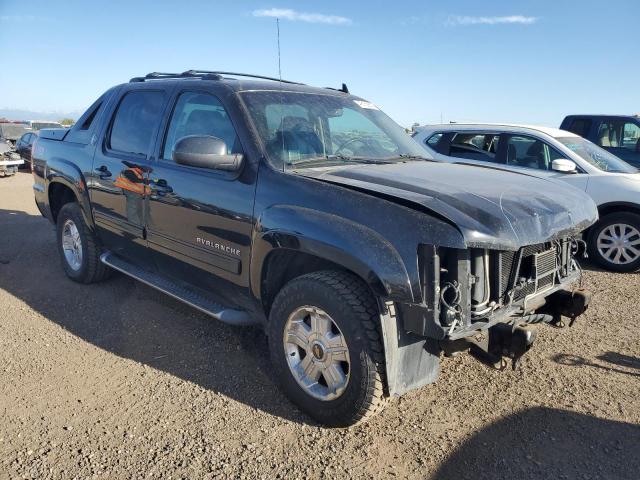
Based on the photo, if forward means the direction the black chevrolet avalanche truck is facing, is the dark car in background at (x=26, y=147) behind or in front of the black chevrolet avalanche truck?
behind

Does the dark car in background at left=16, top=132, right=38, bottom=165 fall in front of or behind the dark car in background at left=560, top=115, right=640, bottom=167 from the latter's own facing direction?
behind

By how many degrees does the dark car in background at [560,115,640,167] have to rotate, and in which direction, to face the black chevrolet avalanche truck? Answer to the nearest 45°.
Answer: approximately 90° to its right

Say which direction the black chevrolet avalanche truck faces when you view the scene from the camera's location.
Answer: facing the viewer and to the right of the viewer

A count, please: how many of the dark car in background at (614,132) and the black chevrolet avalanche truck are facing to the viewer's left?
0

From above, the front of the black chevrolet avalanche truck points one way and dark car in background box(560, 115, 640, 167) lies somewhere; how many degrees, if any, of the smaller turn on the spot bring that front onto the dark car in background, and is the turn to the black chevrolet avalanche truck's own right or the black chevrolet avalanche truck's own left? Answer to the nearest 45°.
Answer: approximately 90° to the black chevrolet avalanche truck's own left

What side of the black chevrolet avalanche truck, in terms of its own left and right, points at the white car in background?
left

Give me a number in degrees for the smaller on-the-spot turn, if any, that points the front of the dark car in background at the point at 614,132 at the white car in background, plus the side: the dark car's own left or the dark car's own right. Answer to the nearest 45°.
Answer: approximately 90° to the dark car's own right

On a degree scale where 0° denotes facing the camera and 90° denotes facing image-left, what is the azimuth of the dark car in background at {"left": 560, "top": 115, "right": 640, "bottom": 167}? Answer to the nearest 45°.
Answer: approximately 270°
